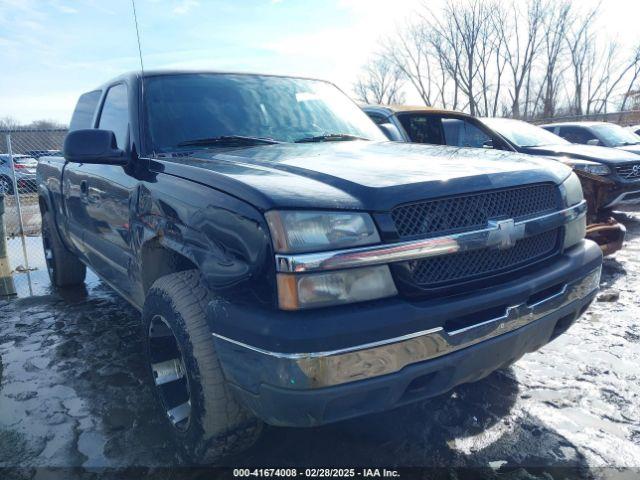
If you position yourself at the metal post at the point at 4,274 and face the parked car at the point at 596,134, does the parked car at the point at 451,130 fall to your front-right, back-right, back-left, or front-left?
front-right

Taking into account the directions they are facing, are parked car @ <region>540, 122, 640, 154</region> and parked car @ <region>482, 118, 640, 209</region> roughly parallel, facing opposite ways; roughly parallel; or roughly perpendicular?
roughly parallel

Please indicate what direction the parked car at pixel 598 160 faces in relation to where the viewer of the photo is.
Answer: facing the viewer and to the right of the viewer

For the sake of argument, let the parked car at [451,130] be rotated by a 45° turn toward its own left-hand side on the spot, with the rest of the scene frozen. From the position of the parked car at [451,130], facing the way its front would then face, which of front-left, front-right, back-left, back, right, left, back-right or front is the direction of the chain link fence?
back

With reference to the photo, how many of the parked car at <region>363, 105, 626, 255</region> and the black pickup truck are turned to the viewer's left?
0

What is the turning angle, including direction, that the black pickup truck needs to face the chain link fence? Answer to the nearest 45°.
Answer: approximately 180°

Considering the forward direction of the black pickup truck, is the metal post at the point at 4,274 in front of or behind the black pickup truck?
behind

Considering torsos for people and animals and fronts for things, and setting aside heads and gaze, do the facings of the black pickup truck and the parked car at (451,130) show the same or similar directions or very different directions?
same or similar directions

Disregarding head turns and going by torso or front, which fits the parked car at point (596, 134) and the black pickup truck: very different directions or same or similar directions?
same or similar directions

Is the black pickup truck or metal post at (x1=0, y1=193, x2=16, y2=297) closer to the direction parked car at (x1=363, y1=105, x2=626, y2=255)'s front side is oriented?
the black pickup truck

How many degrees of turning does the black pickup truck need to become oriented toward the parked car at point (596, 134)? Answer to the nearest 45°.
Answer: approximately 90° to its left

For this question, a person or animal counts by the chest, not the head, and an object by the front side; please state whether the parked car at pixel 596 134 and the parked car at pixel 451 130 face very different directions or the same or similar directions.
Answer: same or similar directions

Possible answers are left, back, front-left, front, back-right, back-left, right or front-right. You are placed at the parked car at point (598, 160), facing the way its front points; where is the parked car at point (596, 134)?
back-left
